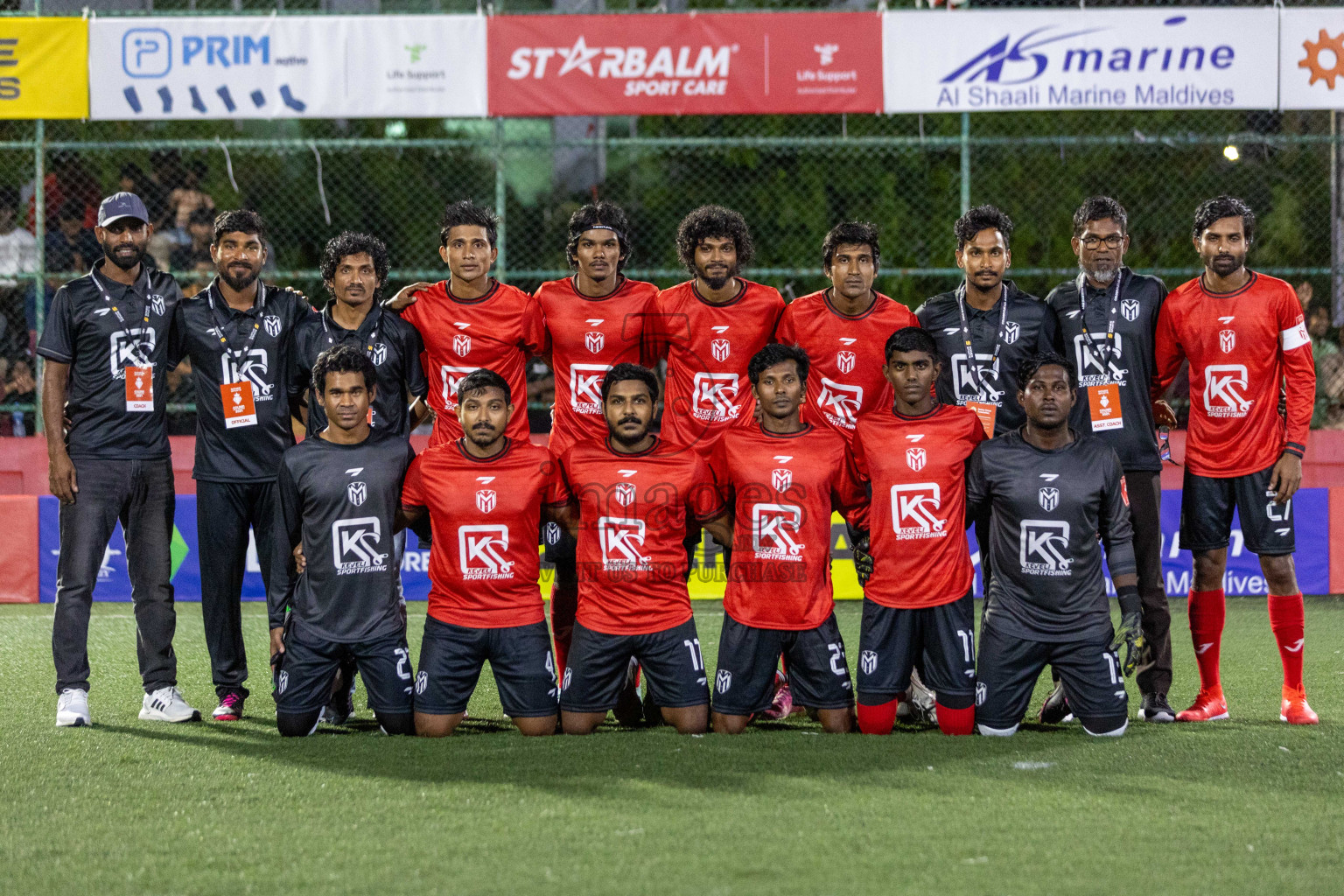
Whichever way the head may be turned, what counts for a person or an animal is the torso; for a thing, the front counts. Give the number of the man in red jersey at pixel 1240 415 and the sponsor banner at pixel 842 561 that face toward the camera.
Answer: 2

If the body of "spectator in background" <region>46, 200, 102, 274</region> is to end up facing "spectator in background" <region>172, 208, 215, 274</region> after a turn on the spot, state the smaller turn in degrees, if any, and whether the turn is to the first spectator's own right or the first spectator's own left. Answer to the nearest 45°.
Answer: approximately 90° to the first spectator's own left

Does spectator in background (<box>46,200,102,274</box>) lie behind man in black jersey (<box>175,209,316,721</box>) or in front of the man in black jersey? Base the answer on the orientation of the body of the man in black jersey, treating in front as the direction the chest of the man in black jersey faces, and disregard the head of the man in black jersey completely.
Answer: behind

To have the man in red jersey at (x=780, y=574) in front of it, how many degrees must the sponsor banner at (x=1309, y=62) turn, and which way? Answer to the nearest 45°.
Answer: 0° — it already faces them

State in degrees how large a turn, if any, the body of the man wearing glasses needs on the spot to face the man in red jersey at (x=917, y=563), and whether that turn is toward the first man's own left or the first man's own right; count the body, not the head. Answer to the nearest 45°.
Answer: approximately 45° to the first man's own right

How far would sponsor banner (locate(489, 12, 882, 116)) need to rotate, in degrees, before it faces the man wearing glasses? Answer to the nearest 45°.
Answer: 0° — it already faces them

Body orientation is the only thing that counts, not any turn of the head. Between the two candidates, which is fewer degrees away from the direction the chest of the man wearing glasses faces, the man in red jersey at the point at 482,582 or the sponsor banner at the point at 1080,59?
the man in red jersey

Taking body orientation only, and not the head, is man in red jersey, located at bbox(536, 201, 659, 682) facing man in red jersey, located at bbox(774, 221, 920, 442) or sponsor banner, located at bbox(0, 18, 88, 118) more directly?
the man in red jersey

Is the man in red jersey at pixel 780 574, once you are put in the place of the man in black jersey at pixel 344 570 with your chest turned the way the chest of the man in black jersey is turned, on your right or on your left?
on your left

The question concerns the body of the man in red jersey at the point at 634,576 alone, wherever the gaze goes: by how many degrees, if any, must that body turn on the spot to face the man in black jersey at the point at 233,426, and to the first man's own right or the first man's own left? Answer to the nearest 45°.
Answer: approximately 90° to the first man's own right
